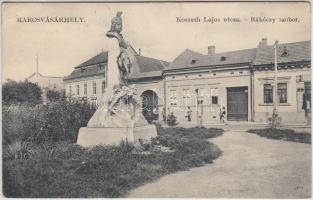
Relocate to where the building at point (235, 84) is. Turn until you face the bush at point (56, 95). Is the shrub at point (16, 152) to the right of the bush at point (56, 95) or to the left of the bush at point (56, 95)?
left

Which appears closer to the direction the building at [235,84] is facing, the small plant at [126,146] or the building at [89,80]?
the small plant

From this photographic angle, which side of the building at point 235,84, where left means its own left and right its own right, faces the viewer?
front

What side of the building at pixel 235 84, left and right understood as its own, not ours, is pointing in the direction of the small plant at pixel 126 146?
front
